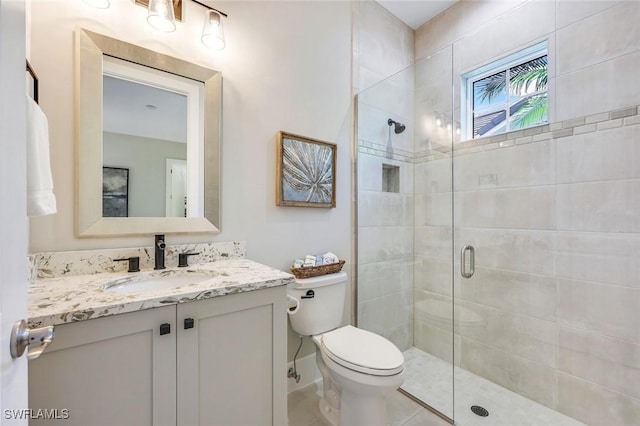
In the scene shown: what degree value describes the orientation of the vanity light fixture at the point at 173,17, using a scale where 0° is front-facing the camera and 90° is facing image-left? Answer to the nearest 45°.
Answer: approximately 315°

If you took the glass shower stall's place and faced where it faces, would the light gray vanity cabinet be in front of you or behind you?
in front
